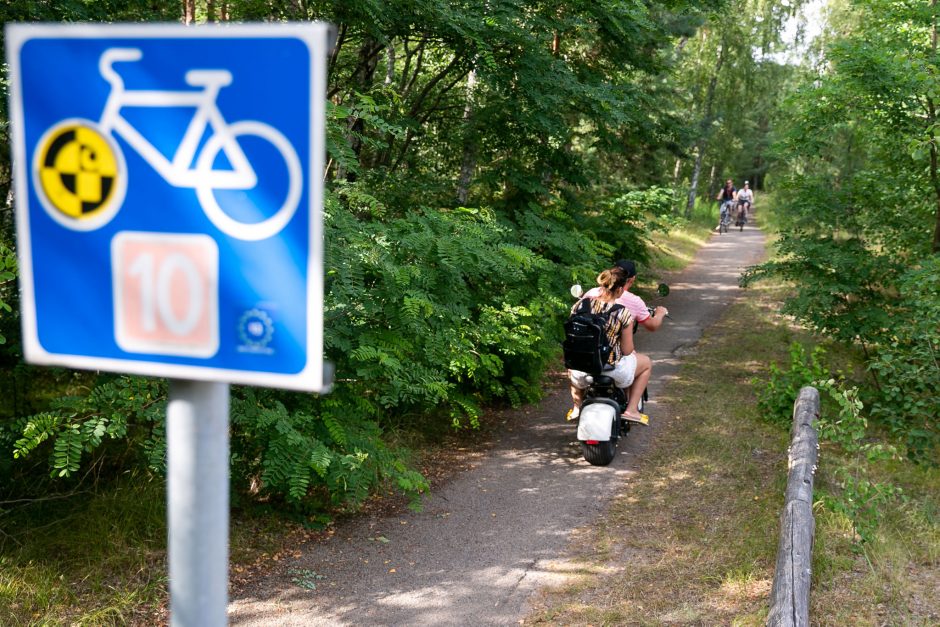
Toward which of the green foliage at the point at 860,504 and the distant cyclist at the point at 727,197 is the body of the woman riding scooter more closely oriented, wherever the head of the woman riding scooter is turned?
the distant cyclist

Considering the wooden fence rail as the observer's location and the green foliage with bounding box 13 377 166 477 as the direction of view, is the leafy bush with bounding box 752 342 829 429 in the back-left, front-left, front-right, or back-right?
back-right

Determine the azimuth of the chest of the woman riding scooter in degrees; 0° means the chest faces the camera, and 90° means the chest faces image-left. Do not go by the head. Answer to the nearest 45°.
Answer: approximately 180°

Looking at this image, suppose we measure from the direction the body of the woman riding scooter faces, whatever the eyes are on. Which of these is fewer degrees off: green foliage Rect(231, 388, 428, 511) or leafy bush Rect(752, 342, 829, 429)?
the leafy bush

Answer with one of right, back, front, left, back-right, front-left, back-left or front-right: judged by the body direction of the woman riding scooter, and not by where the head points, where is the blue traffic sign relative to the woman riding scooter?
back

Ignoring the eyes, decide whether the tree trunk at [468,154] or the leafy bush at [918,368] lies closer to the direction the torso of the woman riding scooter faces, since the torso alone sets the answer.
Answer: the tree trunk

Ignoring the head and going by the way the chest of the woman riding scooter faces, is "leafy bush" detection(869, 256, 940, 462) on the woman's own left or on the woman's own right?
on the woman's own right

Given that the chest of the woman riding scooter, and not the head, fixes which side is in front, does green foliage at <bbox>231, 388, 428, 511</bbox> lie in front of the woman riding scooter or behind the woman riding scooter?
behind

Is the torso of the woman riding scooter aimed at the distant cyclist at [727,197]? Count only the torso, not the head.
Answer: yes

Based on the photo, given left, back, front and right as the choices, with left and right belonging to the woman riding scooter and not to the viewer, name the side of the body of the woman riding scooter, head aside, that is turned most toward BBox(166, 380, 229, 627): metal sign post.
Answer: back

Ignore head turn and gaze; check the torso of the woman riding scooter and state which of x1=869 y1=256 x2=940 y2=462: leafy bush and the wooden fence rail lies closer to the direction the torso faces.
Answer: the leafy bush

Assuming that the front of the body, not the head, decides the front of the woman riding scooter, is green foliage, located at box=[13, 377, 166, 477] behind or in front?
behind

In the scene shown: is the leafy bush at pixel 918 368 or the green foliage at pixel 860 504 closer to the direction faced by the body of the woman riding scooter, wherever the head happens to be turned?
the leafy bush

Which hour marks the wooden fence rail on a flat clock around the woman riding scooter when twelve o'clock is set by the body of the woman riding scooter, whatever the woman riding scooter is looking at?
The wooden fence rail is roughly at 5 o'clock from the woman riding scooter.

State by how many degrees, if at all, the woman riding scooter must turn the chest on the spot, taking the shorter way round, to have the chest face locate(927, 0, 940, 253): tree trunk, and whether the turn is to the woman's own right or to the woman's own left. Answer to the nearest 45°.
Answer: approximately 45° to the woman's own right
